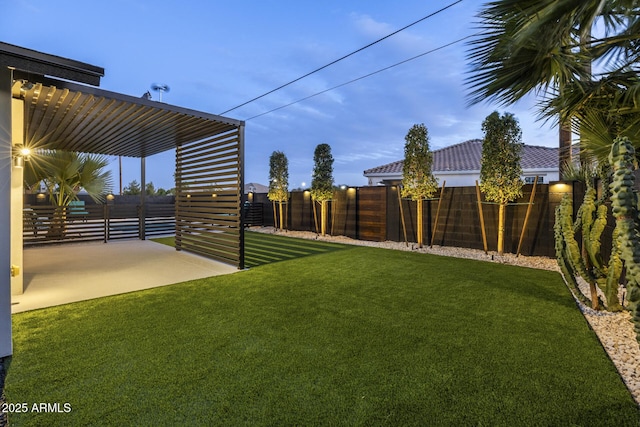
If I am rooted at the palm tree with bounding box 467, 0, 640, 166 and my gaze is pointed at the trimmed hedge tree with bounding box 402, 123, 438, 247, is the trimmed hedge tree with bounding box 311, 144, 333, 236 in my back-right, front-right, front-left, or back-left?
front-left

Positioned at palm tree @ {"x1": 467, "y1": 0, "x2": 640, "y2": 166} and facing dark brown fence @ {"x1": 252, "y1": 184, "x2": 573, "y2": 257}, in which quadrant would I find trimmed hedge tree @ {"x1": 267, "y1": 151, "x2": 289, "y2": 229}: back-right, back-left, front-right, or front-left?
front-left

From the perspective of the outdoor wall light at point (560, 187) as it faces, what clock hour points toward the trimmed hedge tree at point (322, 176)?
The trimmed hedge tree is roughly at 3 o'clock from the outdoor wall light.

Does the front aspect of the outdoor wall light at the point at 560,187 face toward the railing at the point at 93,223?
no

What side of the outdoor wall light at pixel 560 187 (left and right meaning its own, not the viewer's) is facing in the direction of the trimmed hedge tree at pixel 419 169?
right

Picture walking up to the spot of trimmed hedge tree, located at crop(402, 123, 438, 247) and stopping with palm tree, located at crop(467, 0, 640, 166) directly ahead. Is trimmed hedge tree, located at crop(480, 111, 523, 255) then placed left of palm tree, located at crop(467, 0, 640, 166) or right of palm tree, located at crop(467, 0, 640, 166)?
left

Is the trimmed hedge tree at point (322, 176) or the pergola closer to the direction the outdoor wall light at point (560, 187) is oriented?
the pergola

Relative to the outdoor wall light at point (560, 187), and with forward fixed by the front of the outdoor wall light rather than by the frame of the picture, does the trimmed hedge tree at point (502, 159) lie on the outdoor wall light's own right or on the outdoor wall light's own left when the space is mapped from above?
on the outdoor wall light's own right

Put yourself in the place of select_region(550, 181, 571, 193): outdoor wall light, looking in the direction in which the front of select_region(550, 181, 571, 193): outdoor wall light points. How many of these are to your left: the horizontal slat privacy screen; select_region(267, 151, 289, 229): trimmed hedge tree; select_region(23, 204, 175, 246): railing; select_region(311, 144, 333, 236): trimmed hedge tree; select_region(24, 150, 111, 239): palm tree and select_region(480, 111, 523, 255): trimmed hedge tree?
0

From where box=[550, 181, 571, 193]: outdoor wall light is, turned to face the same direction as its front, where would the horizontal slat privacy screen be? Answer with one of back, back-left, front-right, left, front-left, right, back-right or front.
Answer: front-right

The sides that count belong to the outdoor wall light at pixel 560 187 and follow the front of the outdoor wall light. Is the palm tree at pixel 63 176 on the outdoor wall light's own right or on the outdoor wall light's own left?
on the outdoor wall light's own right

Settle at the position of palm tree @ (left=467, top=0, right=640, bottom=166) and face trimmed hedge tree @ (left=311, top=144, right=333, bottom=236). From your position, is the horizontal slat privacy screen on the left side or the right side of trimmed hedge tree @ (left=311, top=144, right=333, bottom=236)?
left

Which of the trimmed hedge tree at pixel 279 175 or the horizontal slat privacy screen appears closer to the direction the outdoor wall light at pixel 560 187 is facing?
the horizontal slat privacy screen

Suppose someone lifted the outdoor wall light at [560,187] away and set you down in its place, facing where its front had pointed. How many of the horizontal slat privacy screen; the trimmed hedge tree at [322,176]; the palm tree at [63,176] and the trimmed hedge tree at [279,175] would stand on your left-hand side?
0

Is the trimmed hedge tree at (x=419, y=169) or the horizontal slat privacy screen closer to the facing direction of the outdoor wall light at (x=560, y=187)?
the horizontal slat privacy screen

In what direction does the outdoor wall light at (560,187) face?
toward the camera

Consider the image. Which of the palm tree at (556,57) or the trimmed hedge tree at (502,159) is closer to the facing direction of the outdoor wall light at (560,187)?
the palm tree

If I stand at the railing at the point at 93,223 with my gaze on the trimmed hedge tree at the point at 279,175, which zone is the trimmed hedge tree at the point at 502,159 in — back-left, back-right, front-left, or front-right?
front-right
